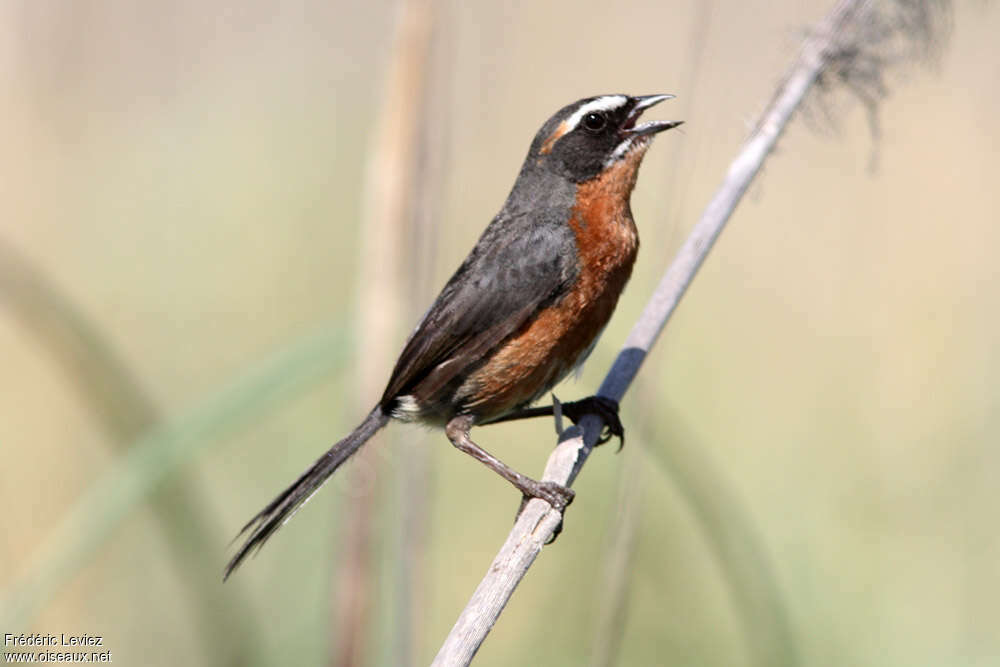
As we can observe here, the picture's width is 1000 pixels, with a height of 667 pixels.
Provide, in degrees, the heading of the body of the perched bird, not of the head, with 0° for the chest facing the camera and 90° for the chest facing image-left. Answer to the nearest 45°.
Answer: approximately 270°
